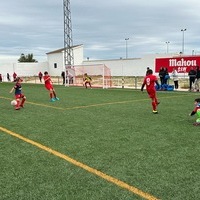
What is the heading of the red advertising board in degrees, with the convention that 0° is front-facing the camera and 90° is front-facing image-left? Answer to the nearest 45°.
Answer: approximately 0°
